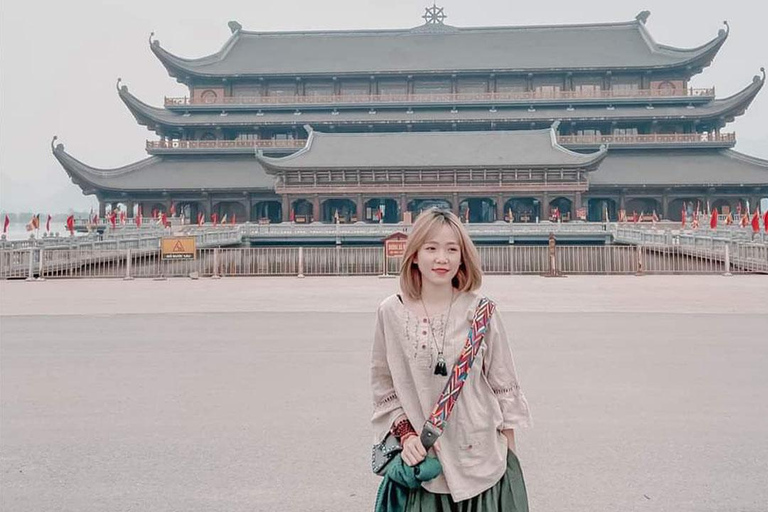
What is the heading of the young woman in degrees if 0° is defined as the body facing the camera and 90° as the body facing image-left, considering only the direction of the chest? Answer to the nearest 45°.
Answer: approximately 0°

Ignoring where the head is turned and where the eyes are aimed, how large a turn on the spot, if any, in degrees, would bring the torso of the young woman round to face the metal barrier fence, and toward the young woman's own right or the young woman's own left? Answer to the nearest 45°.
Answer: approximately 180°

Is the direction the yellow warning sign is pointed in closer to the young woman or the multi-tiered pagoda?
the young woman

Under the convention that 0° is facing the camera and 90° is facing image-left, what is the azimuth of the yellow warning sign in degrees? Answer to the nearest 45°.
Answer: approximately 0°

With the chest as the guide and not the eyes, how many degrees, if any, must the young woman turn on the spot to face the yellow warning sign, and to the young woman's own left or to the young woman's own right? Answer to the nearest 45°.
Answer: approximately 135° to the young woman's own right

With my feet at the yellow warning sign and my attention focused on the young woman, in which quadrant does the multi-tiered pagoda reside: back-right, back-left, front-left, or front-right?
back-left

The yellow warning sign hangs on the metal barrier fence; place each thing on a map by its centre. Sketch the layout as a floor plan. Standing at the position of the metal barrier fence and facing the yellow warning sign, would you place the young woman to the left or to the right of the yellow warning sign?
left
